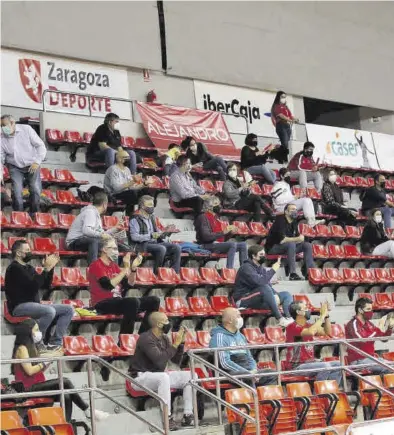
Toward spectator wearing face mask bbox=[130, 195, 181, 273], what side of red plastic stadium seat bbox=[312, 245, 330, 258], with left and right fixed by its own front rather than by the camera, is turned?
right

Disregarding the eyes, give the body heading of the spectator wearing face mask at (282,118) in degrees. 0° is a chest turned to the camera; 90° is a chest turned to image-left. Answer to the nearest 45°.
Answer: approximately 315°

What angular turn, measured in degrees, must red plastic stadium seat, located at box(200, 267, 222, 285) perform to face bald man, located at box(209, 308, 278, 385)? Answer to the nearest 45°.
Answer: approximately 45° to its right

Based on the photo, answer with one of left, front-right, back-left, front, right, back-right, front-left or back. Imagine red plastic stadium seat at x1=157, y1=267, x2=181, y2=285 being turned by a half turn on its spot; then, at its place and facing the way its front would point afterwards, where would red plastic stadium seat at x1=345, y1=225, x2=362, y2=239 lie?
right

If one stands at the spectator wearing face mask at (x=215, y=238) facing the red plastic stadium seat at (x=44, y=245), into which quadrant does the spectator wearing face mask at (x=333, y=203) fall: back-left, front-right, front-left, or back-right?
back-right

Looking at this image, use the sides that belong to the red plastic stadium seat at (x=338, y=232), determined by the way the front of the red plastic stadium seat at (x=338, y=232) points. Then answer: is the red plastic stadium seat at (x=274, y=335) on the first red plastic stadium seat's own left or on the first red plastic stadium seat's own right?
on the first red plastic stadium seat's own right

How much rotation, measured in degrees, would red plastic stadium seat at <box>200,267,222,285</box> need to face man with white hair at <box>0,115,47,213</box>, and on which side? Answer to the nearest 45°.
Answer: approximately 135° to its right
